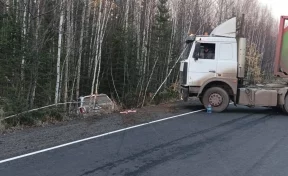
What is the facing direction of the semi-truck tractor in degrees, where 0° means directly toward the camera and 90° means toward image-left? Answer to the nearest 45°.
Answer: approximately 90°
